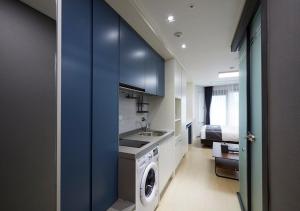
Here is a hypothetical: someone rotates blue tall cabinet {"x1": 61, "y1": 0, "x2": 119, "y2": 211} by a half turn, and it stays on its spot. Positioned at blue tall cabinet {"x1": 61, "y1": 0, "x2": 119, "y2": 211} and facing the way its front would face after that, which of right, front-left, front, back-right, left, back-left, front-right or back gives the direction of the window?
right

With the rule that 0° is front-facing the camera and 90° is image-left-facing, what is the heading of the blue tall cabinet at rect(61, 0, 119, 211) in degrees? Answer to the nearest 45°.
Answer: approximately 315°

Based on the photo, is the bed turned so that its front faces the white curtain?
no

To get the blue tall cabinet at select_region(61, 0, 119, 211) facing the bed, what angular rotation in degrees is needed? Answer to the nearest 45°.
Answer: approximately 90° to its left

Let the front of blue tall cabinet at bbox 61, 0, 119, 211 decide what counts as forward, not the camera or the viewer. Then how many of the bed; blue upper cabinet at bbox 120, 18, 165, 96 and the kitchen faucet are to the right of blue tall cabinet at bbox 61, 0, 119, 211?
0

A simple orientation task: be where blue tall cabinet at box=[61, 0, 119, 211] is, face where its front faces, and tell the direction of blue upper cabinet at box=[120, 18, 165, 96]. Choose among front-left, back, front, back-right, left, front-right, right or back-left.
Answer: left

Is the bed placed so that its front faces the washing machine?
no
